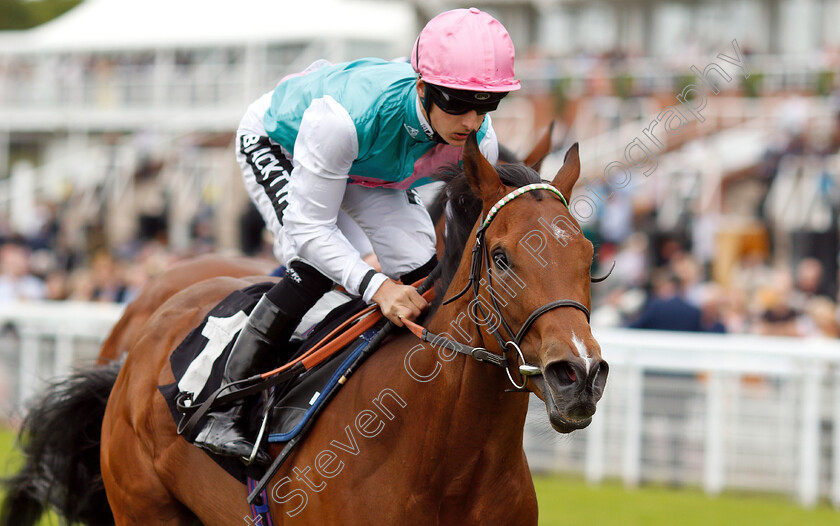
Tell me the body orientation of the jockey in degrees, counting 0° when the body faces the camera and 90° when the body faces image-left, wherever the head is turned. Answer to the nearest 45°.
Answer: approximately 315°

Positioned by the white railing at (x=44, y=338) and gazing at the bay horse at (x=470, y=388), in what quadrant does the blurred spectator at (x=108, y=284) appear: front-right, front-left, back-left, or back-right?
back-left

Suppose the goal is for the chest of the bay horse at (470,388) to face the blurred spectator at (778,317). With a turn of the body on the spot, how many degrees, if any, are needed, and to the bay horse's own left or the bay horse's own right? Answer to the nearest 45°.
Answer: approximately 90° to the bay horse's own left

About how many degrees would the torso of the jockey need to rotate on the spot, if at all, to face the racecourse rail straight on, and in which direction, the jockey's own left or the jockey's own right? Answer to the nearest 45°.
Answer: approximately 90° to the jockey's own left

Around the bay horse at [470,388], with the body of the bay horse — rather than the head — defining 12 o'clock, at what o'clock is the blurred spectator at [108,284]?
The blurred spectator is roughly at 7 o'clock from the bay horse.

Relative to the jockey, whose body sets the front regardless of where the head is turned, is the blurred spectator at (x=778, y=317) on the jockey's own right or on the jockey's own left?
on the jockey's own left

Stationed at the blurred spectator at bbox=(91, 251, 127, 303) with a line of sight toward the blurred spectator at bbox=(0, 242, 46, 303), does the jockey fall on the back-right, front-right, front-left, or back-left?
back-left

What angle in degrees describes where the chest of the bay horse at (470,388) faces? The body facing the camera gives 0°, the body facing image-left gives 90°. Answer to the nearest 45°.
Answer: approximately 315°

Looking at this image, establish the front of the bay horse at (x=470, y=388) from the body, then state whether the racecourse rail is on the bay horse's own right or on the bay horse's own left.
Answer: on the bay horse's own left
